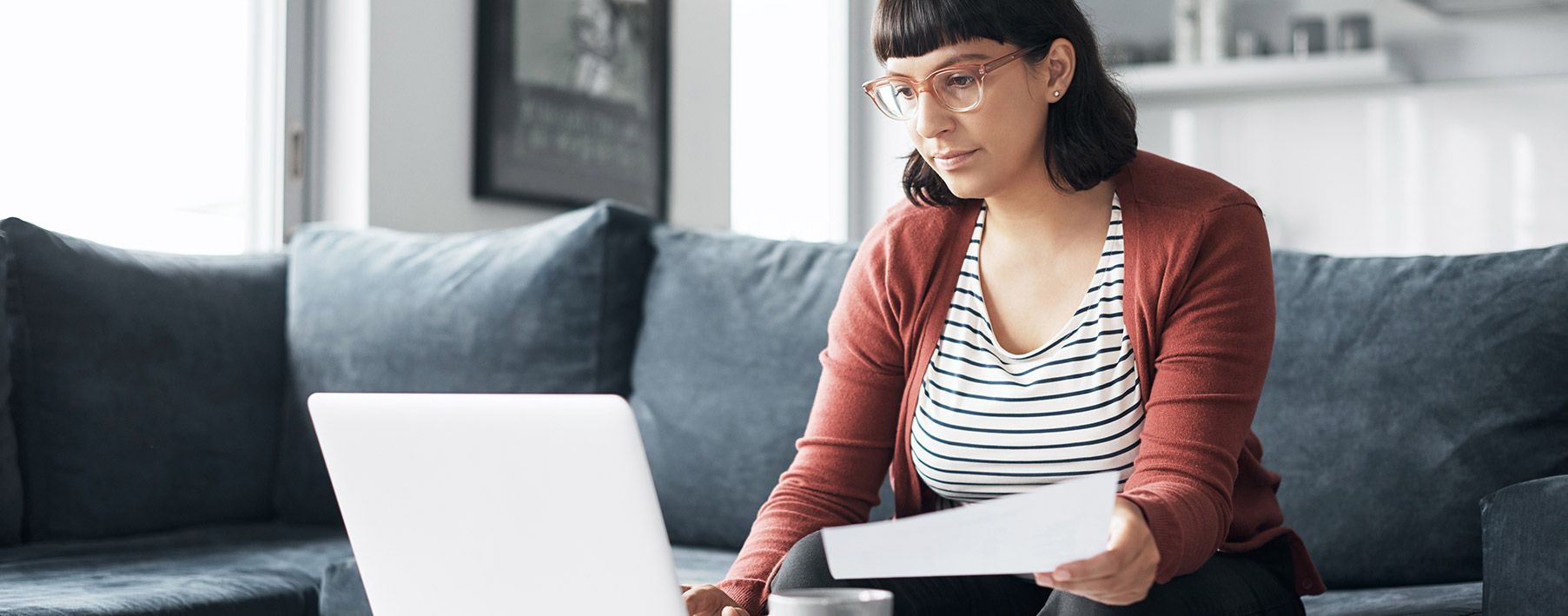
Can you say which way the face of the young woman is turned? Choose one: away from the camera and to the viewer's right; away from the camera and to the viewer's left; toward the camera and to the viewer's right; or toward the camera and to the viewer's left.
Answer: toward the camera and to the viewer's left

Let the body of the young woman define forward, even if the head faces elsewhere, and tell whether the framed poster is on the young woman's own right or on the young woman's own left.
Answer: on the young woman's own right

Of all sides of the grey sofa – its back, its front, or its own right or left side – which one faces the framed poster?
back

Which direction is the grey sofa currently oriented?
toward the camera

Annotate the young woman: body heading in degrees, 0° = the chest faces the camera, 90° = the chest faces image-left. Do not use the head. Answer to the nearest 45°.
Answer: approximately 45°

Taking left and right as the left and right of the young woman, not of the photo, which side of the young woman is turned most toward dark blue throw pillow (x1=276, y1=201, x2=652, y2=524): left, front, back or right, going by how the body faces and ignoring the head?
right

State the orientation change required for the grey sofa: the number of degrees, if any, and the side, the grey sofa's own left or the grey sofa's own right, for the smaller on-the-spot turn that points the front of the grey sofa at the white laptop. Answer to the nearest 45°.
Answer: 0° — it already faces it

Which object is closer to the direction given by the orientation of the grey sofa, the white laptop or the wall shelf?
the white laptop

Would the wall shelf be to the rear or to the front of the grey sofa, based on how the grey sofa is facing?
to the rear
